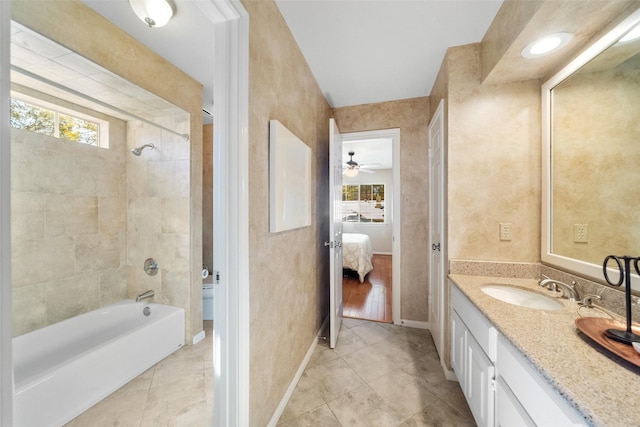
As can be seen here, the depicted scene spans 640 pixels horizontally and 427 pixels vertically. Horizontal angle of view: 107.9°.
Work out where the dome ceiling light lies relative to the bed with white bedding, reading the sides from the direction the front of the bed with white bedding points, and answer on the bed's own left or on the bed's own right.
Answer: on the bed's own right

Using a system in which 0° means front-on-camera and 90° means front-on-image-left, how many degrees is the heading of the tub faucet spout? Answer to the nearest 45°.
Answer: approximately 45°

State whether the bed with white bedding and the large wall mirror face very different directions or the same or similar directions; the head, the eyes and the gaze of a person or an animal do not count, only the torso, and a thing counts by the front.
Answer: very different directions

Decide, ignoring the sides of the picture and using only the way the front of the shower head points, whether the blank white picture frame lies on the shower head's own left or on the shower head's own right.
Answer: on the shower head's own left

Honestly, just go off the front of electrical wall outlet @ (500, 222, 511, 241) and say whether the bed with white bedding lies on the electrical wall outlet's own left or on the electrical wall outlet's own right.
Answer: on the electrical wall outlet's own right

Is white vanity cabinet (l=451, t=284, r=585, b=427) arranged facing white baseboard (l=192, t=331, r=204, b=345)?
yes

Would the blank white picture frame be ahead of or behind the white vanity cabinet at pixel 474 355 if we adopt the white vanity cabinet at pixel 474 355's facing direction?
ahead

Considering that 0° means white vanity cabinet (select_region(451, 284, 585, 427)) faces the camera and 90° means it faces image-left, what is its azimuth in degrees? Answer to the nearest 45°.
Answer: approximately 90°

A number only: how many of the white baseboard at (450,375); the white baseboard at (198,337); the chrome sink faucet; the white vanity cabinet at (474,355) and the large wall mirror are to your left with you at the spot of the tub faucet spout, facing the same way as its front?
5

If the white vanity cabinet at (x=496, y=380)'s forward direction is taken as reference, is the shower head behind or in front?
in front

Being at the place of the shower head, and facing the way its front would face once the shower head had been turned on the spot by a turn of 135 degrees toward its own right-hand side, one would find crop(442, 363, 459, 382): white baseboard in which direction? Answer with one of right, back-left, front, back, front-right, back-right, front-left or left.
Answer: back-right
